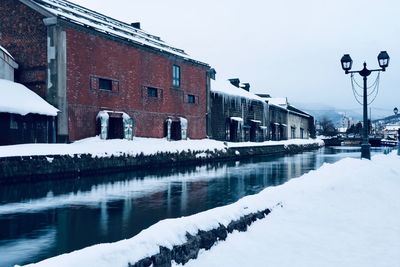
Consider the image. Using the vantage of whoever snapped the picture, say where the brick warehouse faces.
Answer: facing the viewer and to the right of the viewer
